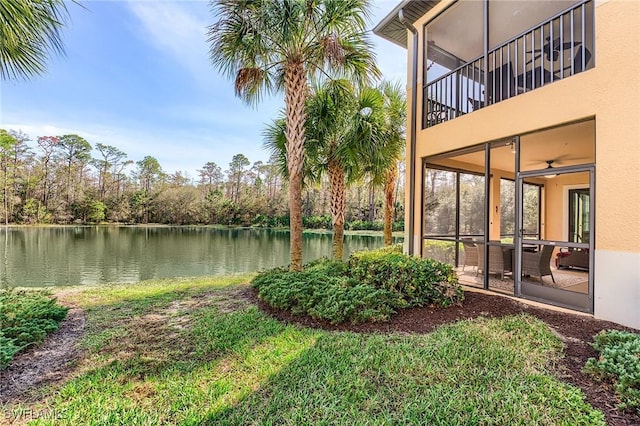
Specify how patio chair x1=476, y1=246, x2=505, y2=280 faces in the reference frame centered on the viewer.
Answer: facing away from the viewer and to the right of the viewer

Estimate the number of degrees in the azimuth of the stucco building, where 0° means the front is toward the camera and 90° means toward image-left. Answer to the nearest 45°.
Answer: approximately 45°

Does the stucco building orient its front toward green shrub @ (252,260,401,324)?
yes

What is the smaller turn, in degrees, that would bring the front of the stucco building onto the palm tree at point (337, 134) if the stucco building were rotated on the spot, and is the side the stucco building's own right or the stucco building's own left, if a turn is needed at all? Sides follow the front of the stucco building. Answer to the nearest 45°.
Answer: approximately 45° to the stucco building's own right

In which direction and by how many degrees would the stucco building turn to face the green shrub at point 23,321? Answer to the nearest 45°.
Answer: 0° — it already faces it

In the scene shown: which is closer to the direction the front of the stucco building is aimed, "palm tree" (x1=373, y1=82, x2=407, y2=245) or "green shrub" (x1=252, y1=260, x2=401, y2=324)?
the green shrub

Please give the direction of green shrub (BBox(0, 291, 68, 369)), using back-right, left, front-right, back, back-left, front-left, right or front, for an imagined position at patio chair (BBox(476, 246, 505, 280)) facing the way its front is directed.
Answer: back

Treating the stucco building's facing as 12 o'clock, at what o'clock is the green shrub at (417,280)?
The green shrub is roughly at 12 o'clock from the stucco building.
